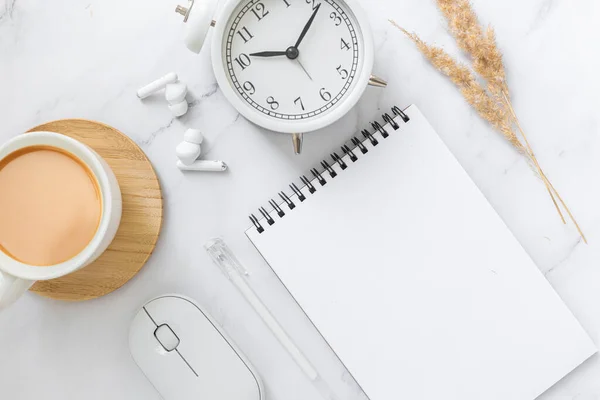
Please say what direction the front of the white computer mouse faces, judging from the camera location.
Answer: facing away from the viewer and to the left of the viewer

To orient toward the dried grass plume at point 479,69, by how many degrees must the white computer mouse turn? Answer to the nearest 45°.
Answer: approximately 135° to its right
